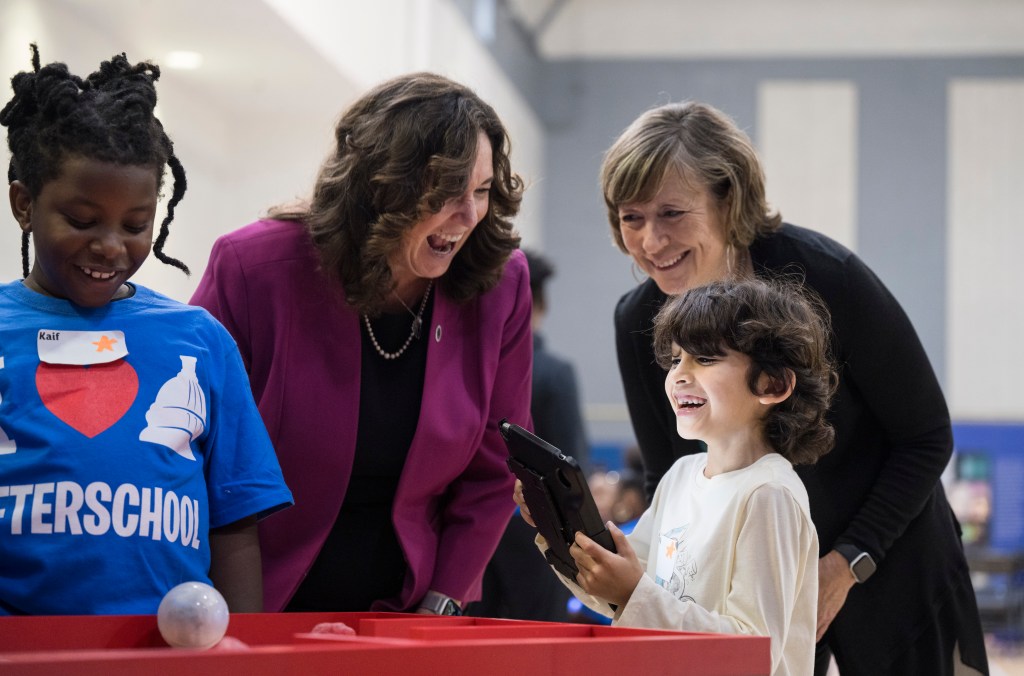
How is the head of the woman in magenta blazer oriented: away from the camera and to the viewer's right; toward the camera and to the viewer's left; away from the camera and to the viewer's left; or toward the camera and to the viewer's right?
toward the camera and to the viewer's right

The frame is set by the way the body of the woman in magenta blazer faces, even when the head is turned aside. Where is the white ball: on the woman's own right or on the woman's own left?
on the woman's own right

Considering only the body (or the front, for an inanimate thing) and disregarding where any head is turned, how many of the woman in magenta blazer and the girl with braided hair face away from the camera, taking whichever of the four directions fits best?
0

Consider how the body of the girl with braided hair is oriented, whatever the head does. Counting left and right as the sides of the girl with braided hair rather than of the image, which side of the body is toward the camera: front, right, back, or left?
front

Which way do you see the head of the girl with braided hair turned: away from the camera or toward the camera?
toward the camera

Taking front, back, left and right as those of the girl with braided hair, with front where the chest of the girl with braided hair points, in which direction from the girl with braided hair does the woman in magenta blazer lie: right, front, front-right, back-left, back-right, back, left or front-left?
back-left

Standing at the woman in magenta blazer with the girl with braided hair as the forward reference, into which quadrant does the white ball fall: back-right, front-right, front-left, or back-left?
front-left

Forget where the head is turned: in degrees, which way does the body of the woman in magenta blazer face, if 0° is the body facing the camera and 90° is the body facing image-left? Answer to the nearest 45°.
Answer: approximately 315°

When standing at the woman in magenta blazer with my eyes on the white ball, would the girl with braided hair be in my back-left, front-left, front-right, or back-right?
front-right
